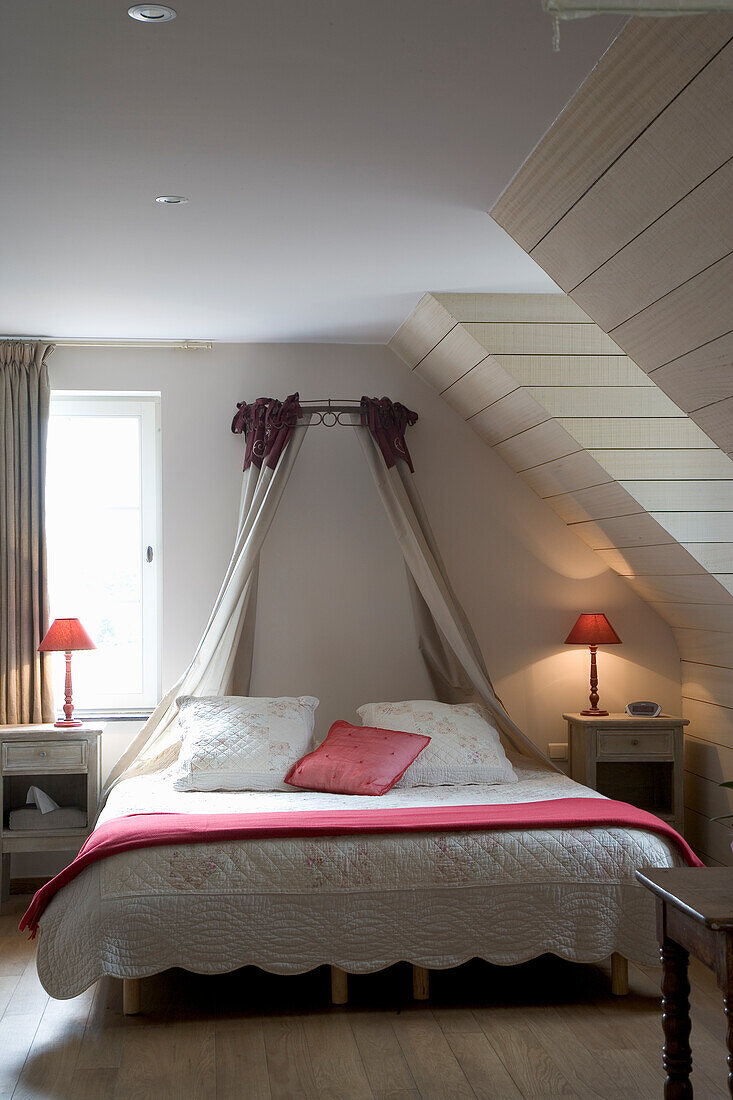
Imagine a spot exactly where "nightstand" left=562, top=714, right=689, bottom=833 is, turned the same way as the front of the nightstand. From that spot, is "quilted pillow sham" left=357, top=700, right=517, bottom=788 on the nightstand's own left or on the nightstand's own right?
on the nightstand's own right

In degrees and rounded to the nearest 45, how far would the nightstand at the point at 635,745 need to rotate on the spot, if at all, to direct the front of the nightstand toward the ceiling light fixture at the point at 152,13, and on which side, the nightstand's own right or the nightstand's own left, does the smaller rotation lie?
0° — it already faces it

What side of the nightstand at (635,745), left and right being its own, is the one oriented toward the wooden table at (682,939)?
front

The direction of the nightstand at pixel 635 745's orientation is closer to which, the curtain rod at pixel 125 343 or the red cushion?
the red cushion

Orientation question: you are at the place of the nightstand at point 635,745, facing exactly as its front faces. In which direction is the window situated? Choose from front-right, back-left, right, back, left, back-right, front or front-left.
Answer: right

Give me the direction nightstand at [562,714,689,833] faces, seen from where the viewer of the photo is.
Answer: facing the viewer

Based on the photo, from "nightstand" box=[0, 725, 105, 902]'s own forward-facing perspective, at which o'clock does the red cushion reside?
The red cushion is roughly at 10 o'clock from the nightstand.

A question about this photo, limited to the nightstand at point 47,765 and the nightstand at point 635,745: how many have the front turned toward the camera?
2

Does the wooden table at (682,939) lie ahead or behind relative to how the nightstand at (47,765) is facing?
ahead

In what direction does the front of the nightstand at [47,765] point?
toward the camera

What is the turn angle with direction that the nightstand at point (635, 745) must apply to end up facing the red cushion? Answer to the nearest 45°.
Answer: approximately 45° to its right

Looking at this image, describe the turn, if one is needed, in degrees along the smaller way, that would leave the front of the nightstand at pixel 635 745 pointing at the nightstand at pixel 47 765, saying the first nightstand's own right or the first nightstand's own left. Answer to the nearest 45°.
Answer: approximately 90° to the first nightstand's own right
